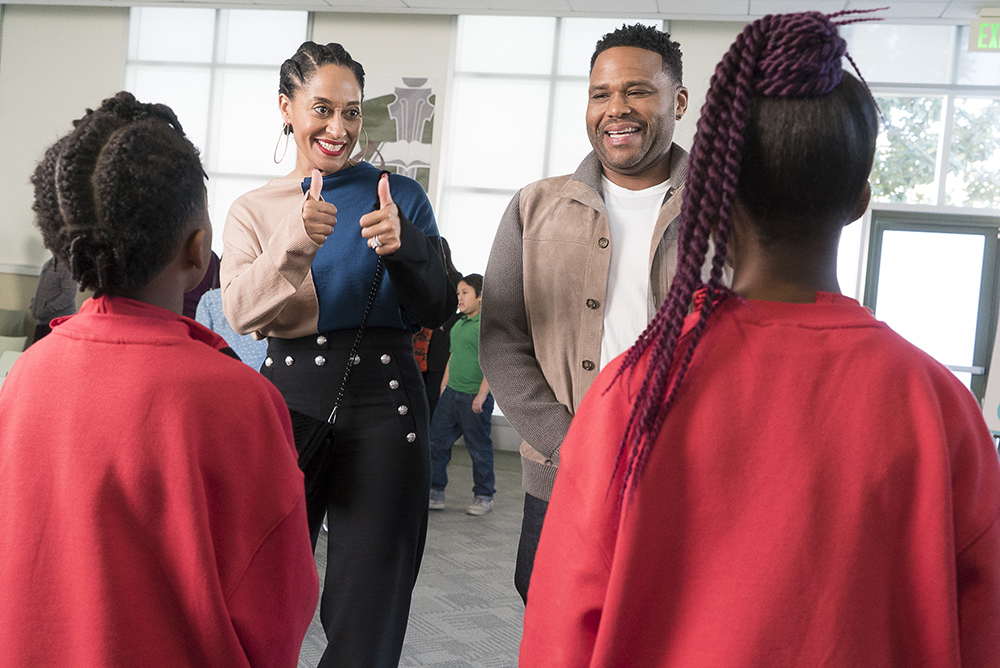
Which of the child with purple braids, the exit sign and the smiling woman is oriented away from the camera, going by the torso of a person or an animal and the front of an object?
the child with purple braids

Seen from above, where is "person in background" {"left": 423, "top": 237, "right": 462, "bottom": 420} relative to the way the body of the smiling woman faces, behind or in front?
behind

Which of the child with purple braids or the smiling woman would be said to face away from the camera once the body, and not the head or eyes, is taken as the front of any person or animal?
the child with purple braids

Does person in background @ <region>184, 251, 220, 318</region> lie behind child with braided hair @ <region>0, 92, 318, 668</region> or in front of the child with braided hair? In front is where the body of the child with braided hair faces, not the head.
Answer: in front

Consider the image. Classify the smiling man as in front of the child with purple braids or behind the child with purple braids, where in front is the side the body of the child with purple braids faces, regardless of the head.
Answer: in front

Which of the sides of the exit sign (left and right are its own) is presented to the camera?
front

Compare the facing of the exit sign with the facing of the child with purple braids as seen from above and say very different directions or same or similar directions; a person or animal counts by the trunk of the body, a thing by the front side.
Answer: very different directions

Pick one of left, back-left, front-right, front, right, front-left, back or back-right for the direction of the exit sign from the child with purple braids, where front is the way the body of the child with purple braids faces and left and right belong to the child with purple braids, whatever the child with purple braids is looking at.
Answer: front

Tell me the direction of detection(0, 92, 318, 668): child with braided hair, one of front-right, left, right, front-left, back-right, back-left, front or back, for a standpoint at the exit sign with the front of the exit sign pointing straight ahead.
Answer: front

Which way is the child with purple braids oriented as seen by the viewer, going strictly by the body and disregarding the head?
away from the camera

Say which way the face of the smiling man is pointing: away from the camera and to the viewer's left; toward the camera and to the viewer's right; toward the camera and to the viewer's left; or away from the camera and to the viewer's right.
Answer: toward the camera and to the viewer's left

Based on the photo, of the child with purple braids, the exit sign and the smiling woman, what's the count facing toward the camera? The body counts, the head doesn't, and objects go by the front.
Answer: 2

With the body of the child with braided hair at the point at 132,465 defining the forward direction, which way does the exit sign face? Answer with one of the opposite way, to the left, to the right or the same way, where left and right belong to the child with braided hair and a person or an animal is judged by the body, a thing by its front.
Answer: the opposite way

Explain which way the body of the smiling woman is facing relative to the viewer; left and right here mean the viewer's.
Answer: facing the viewer
